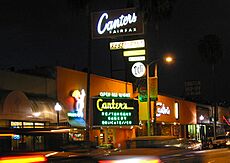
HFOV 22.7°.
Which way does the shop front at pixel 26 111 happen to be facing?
toward the camera

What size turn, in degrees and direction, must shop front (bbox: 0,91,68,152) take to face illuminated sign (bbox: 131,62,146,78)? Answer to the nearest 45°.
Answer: approximately 135° to its left

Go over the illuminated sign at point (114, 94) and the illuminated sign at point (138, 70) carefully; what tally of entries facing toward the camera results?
2

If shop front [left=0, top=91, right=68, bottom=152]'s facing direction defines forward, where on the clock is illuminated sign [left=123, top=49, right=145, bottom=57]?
The illuminated sign is roughly at 9 o'clock from the shop front.

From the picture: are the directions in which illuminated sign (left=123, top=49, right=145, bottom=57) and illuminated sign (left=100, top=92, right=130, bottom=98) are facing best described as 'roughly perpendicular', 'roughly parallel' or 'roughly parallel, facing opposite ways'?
roughly parallel

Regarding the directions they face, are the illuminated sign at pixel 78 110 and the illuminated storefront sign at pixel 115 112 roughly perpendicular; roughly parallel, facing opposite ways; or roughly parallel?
roughly parallel

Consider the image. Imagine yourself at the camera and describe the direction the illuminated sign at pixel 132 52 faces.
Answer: facing the viewer

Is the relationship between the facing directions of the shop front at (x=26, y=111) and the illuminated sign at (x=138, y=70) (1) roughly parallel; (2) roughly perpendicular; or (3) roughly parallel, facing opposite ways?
roughly parallel

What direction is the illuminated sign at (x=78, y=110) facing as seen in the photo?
toward the camera

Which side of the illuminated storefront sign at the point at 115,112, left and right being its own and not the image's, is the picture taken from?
front

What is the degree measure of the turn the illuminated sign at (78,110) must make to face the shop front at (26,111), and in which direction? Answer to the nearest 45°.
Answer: approximately 45° to its right
